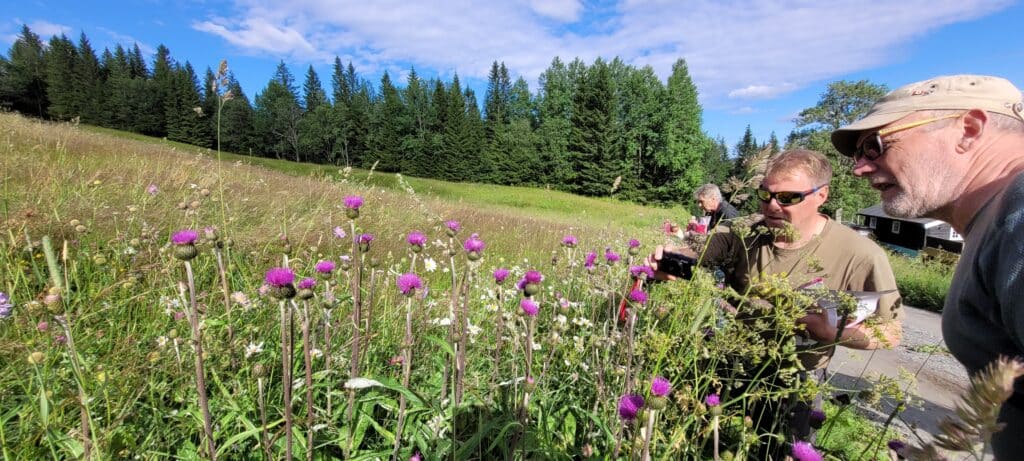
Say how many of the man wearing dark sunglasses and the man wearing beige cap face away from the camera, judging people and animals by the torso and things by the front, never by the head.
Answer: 0

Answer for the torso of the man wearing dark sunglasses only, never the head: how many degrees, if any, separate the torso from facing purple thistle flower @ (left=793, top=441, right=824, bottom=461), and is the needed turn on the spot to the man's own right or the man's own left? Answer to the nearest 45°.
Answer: approximately 45° to the man's own left

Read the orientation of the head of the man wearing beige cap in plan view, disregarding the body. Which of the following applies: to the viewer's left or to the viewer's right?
to the viewer's left

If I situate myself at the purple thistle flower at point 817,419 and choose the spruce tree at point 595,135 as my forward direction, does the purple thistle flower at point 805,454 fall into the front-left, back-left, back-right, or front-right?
back-left

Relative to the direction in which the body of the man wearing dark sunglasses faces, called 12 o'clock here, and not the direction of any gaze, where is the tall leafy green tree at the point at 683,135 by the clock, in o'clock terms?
The tall leafy green tree is roughly at 4 o'clock from the man wearing dark sunglasses.

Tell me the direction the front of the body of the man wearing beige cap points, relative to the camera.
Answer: to the viewer's left

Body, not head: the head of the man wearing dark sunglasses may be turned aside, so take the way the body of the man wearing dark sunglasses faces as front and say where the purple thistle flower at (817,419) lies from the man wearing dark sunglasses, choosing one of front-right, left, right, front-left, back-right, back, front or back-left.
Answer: front-left

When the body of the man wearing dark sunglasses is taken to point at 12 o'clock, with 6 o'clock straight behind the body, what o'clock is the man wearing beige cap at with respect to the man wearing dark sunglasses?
The man wearing beige cap is roughly at 10 o'clock from the man wearing dark sunglasses.

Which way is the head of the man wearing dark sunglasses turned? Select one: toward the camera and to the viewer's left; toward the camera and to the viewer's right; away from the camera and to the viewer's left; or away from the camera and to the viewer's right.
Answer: toward the camera and to the viewer's left

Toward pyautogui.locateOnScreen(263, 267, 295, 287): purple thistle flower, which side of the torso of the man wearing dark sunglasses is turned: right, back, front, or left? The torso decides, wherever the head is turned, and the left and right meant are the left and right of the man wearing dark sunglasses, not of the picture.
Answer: front
